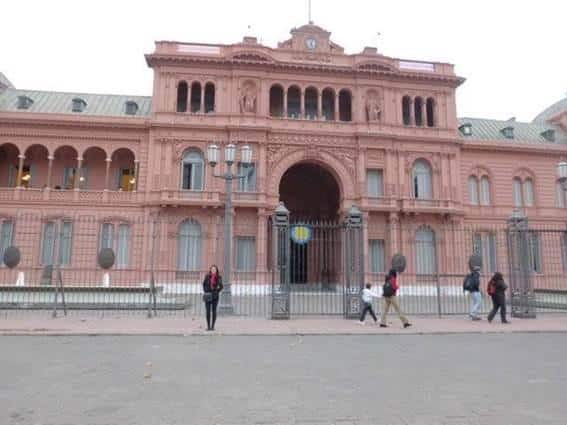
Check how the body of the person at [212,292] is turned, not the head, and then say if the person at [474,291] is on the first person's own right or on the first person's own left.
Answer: on the first person's own left

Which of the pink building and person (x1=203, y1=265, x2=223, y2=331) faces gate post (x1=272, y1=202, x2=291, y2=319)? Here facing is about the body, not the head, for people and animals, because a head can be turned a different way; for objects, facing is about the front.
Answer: the pink building

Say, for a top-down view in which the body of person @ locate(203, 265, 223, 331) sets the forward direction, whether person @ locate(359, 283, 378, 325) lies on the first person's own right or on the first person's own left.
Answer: on the first person's own left

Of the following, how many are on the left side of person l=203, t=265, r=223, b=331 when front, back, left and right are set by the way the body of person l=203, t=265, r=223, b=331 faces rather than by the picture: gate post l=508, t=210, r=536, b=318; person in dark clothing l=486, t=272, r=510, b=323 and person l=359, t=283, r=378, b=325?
3

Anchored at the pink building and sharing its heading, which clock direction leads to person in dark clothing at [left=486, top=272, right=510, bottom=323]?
The person in dark clothing is roughly at 11 o'clock from the pink building.

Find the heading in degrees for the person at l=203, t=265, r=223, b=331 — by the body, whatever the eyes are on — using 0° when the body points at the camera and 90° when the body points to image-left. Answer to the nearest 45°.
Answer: approximately 0°

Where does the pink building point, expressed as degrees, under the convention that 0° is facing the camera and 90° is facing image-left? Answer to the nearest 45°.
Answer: approximately 0°

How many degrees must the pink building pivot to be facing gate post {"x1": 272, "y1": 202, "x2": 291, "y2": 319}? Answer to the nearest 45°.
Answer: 0° — it already faces it

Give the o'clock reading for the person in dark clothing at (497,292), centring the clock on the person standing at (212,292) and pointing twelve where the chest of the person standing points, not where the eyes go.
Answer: The person in dark clothing is roughly at 9 o'clock from the person standing.

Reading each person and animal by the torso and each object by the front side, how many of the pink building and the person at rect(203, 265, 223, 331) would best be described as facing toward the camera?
2

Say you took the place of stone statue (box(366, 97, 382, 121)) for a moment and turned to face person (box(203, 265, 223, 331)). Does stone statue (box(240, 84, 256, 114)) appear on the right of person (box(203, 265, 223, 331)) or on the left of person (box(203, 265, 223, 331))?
right
